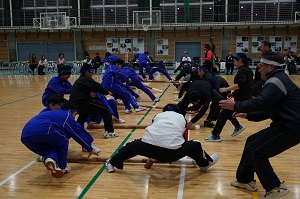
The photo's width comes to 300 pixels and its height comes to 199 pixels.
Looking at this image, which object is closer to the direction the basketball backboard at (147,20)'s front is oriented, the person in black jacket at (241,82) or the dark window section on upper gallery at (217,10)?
the person in black jacket

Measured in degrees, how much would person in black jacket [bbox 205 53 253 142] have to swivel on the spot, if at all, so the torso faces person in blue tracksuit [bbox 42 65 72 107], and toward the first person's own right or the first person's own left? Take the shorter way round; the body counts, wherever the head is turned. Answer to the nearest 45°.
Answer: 0° — they already face them

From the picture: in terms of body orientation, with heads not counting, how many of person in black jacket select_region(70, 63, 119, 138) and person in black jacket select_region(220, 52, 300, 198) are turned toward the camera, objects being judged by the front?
0

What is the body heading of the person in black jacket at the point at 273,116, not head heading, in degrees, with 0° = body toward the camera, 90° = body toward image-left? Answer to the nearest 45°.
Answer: approximately 90°

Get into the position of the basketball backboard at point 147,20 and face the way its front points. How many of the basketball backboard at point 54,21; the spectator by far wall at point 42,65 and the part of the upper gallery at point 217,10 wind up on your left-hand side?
1

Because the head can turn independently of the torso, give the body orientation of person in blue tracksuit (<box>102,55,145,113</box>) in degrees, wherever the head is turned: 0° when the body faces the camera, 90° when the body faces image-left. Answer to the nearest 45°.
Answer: approximately 270°

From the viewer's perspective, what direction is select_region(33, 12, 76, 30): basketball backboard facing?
toward the camera

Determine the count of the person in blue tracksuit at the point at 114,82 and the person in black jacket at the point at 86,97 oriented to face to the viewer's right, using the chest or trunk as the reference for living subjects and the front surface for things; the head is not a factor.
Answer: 2

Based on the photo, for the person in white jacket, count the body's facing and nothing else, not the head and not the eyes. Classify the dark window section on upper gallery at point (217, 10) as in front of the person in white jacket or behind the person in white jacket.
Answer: in front

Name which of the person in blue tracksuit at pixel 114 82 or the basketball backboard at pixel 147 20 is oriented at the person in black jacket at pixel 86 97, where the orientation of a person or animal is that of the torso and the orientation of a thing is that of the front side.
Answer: the basketball backboard

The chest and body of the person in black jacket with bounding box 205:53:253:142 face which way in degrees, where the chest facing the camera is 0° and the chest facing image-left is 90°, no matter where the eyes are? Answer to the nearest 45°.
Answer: approximately 90°

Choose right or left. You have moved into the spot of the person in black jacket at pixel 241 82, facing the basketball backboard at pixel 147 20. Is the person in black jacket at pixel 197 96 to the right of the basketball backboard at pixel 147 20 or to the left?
left

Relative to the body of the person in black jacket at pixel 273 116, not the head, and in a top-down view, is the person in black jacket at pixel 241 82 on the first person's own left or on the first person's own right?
on the first person's own right

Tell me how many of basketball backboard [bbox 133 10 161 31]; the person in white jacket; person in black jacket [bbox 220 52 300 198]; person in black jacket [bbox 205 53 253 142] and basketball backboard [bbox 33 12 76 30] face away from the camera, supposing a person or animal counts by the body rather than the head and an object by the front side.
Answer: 1

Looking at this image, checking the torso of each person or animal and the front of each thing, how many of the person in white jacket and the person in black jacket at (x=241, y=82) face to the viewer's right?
0

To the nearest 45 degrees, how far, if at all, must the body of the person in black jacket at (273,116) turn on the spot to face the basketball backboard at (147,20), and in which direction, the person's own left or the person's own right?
approximately 90° to the person's own right

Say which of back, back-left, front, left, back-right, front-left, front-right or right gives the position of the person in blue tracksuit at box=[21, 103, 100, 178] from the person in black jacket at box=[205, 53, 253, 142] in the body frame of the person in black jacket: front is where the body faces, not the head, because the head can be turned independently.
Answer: front-left

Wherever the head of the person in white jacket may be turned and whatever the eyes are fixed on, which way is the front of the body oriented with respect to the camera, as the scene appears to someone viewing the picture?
away from the camera

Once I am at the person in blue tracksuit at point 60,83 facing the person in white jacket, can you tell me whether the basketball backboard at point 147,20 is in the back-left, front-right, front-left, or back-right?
back-left

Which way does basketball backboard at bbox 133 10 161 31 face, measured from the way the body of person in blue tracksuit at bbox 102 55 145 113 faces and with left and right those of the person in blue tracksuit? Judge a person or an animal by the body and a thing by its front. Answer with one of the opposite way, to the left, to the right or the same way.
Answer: to the right
